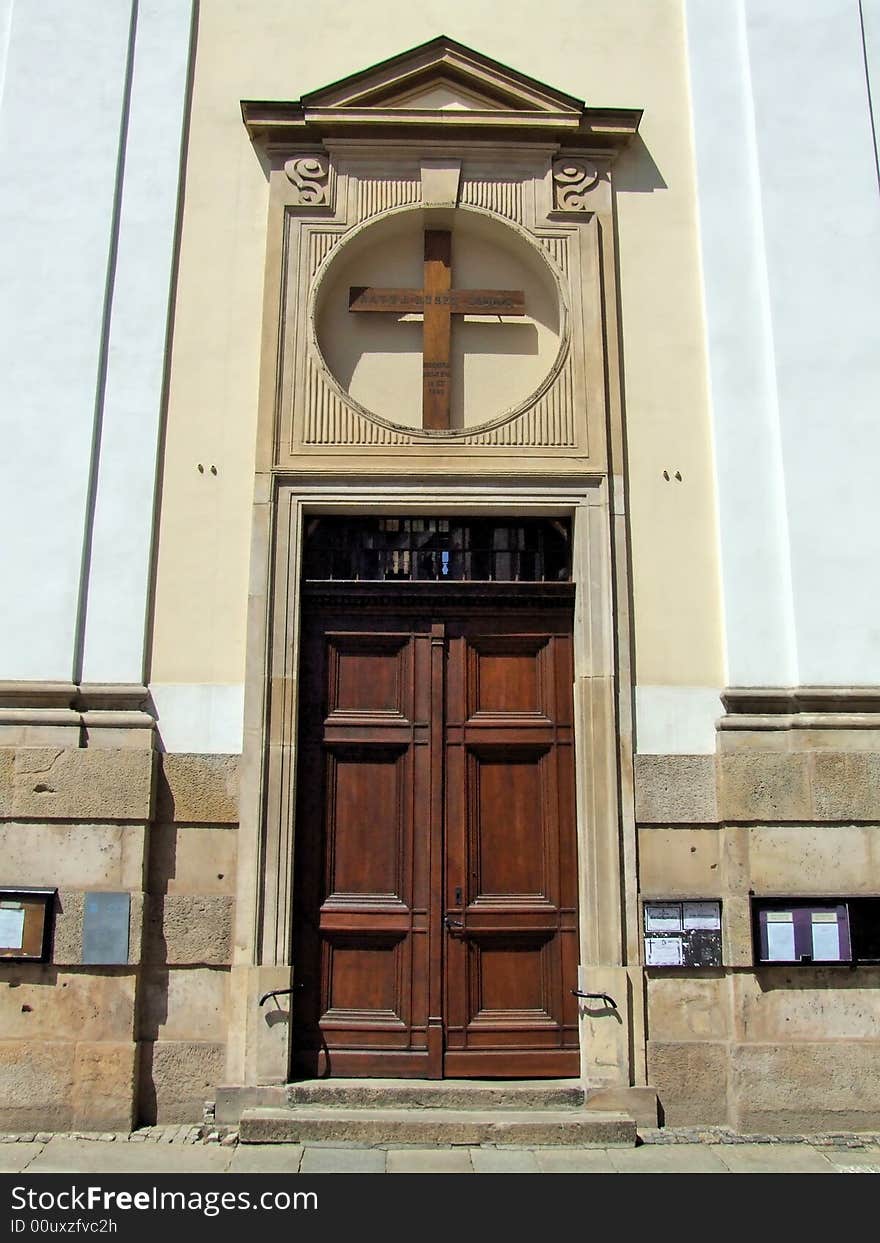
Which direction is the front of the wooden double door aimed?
toward the camera

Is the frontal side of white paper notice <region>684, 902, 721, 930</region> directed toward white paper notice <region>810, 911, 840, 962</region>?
no

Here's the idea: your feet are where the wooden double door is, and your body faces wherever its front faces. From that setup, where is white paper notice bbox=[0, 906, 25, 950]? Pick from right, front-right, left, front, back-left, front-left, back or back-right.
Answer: right

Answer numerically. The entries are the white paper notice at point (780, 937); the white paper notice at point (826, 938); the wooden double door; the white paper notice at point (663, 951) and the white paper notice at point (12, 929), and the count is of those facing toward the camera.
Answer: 5

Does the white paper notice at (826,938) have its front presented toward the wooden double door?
no

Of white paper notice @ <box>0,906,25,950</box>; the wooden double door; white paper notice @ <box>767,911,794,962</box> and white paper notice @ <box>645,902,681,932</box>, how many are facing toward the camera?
4

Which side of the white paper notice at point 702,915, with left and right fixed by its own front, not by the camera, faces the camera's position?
front

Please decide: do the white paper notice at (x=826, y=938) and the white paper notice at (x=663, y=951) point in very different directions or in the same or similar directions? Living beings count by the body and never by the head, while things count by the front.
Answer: same or similar directions

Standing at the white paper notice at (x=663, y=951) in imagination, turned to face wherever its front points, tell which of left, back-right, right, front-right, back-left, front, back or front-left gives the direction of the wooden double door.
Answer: right

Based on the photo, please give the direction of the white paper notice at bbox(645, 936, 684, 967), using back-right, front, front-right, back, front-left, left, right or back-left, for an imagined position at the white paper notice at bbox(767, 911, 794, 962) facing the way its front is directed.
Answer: right

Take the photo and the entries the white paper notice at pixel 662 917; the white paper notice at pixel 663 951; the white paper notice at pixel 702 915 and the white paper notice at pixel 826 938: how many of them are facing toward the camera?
4

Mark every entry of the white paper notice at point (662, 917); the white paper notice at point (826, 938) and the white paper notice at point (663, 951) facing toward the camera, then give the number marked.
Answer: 3

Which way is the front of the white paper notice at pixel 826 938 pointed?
toward the camera
